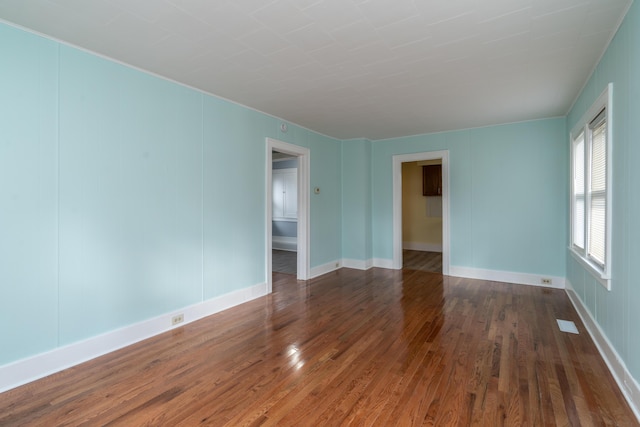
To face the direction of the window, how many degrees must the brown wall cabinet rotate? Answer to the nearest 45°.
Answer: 0° — it already faces it

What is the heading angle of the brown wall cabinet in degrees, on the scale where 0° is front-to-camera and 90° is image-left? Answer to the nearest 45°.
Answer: approximately 0°
